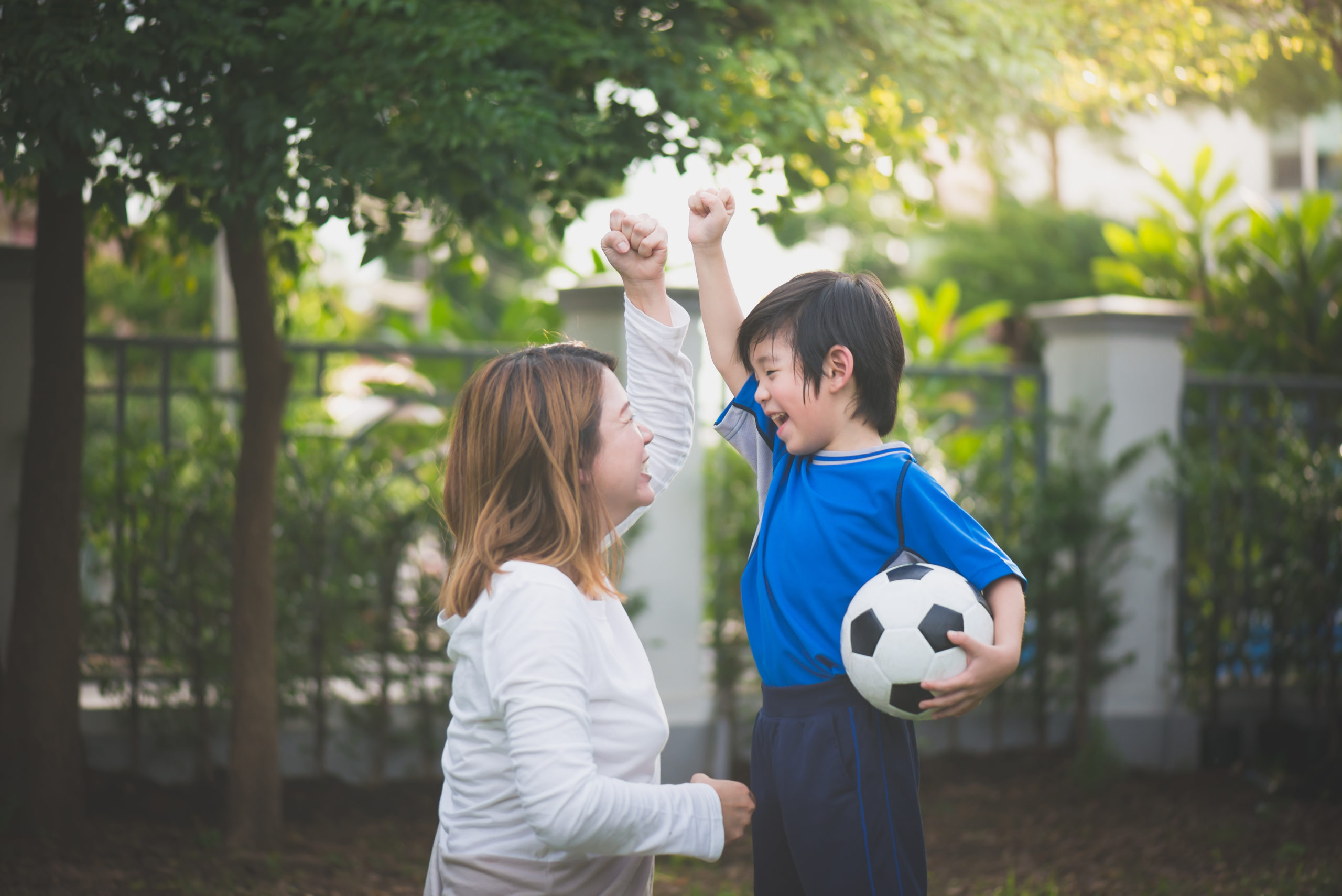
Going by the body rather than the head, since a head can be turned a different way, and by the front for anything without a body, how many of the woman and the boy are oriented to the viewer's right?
1

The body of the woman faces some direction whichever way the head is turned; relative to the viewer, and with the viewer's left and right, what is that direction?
facing to the right of the viewer

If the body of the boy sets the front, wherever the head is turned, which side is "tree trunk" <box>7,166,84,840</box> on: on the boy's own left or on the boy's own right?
on the boy's own right

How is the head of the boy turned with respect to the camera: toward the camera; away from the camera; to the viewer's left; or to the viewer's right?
to the viewer's left

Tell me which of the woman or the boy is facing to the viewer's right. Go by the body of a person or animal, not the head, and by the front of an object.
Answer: the woman

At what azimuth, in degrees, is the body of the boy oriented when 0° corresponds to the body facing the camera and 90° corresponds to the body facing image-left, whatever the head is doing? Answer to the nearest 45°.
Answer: approximately 45°

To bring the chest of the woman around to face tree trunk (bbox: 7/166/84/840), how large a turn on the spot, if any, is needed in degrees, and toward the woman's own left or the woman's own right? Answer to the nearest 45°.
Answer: approximately 135° to the woman's own left

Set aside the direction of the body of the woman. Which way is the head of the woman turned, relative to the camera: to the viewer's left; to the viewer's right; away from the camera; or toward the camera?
to the viewer's right

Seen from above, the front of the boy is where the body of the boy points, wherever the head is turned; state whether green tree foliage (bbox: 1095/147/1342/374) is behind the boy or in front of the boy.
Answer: behind

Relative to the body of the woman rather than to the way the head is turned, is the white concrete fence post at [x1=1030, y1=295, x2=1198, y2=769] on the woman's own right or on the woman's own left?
on the woman's own left
